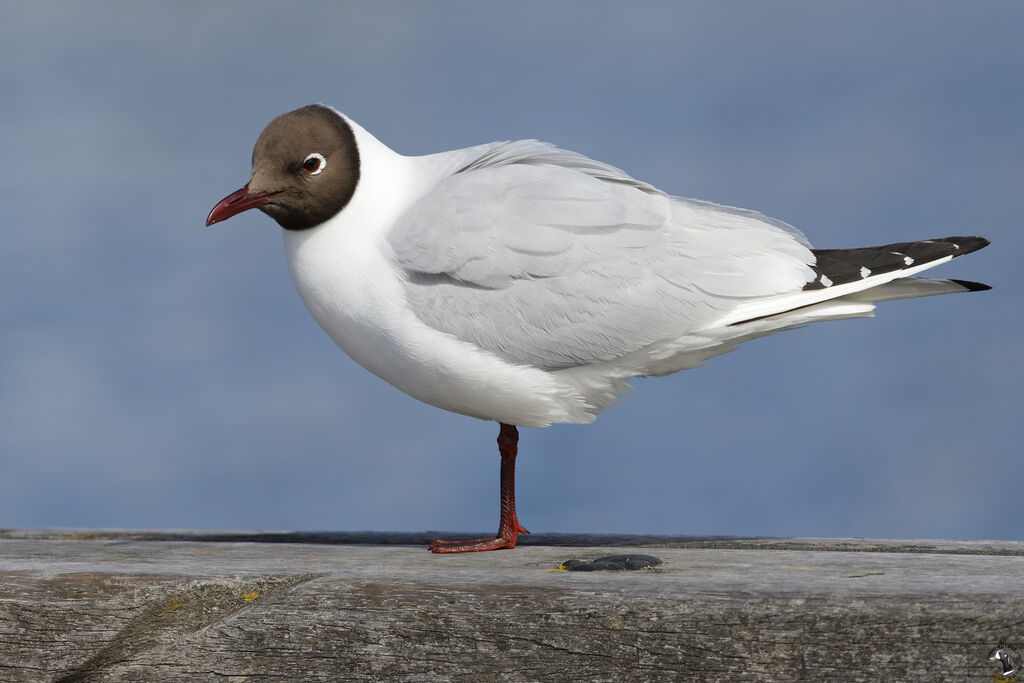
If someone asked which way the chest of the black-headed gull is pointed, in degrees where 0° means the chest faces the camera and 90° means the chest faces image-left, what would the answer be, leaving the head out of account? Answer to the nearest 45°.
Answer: approximately 90°
